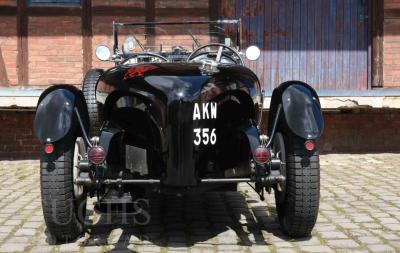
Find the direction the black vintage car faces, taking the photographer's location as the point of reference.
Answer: facing away from the viewer

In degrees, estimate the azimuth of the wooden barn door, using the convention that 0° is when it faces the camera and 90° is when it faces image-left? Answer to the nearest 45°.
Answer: approximately 0°
